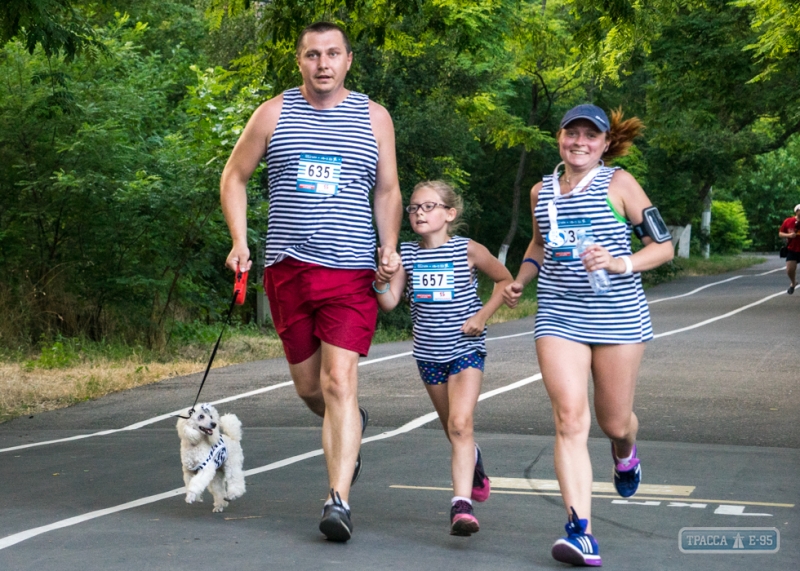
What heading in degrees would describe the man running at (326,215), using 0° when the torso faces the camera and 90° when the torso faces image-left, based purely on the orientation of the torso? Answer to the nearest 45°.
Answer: approximately 0°

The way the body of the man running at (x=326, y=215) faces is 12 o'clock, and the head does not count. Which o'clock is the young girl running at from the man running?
The young girl running is roughly at 9 o'clock from the man running.
